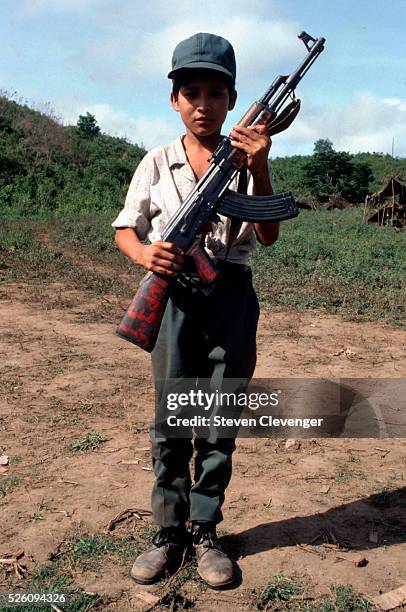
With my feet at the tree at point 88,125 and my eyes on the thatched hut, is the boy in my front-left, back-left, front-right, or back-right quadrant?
front-right

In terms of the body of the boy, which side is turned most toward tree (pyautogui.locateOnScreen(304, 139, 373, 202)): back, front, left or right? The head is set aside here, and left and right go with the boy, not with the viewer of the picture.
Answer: back

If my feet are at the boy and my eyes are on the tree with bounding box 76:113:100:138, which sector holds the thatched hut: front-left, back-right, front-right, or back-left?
front-right

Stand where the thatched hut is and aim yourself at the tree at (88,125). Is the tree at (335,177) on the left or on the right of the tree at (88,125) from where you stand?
right

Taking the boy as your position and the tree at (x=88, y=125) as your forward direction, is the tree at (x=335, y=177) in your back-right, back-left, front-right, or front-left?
front-right

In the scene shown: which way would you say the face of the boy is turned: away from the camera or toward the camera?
toward the camera

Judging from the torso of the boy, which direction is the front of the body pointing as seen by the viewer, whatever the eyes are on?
toward the camera

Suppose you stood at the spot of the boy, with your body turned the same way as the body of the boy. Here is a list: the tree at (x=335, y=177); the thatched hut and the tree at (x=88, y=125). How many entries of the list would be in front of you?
0

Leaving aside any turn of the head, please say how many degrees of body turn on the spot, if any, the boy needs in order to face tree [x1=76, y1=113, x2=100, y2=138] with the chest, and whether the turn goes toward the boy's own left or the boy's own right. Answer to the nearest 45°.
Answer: approximately 180°

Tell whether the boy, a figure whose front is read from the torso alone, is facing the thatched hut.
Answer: no
